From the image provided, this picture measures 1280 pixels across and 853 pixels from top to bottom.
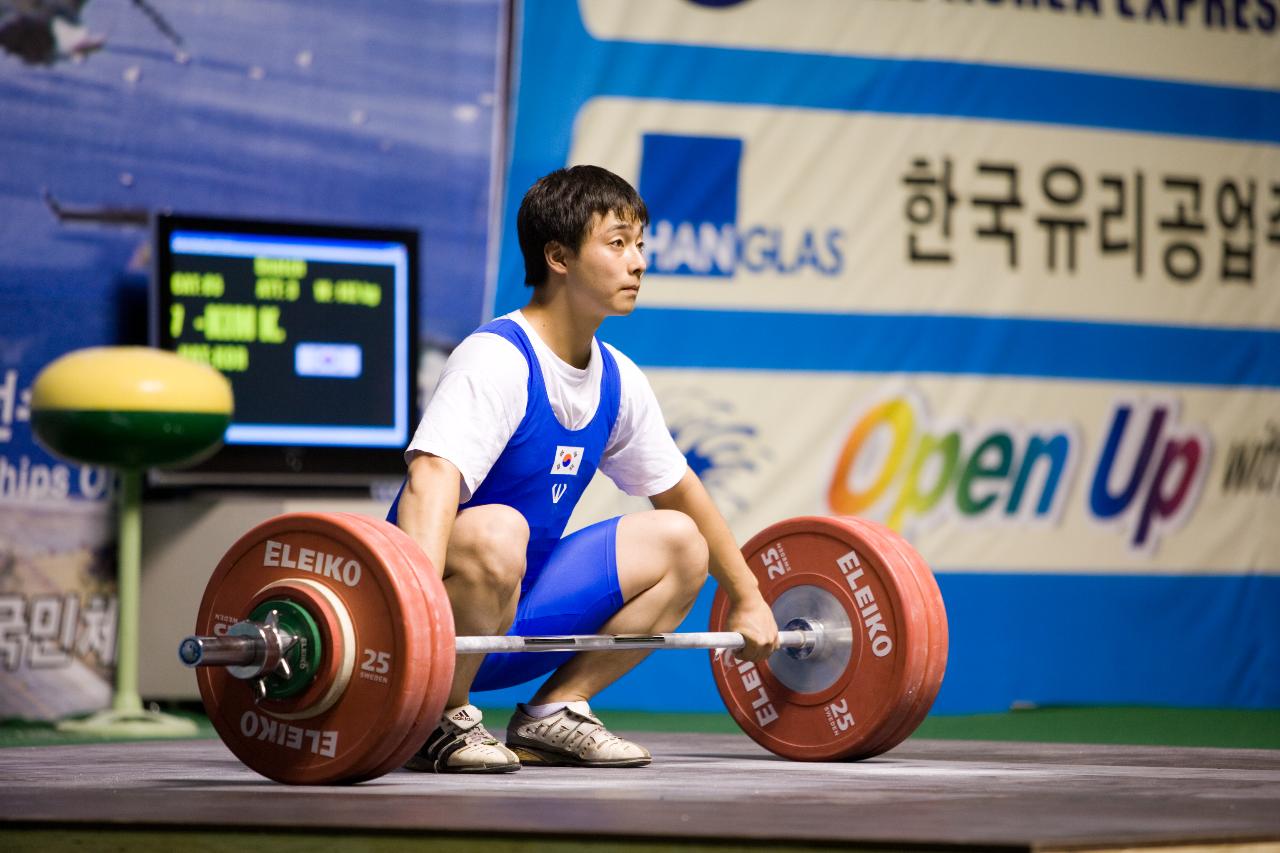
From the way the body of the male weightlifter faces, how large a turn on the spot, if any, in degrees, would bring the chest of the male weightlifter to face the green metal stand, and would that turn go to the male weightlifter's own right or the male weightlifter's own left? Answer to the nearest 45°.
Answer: approximately 180°

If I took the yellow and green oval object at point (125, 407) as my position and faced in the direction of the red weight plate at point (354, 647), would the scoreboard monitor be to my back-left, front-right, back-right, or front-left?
back-left

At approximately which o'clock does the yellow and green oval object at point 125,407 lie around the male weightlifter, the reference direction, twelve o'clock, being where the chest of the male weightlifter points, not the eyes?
The yellow and green oval object is roughly at 6 o'clock from the male weightlifter.

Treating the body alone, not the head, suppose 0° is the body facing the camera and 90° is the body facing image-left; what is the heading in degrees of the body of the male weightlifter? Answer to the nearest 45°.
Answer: approximately 315°

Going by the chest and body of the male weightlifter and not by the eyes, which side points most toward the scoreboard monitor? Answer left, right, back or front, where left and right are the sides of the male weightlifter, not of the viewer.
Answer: back

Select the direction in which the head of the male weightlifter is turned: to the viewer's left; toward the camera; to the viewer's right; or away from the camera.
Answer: to the viewer's right
